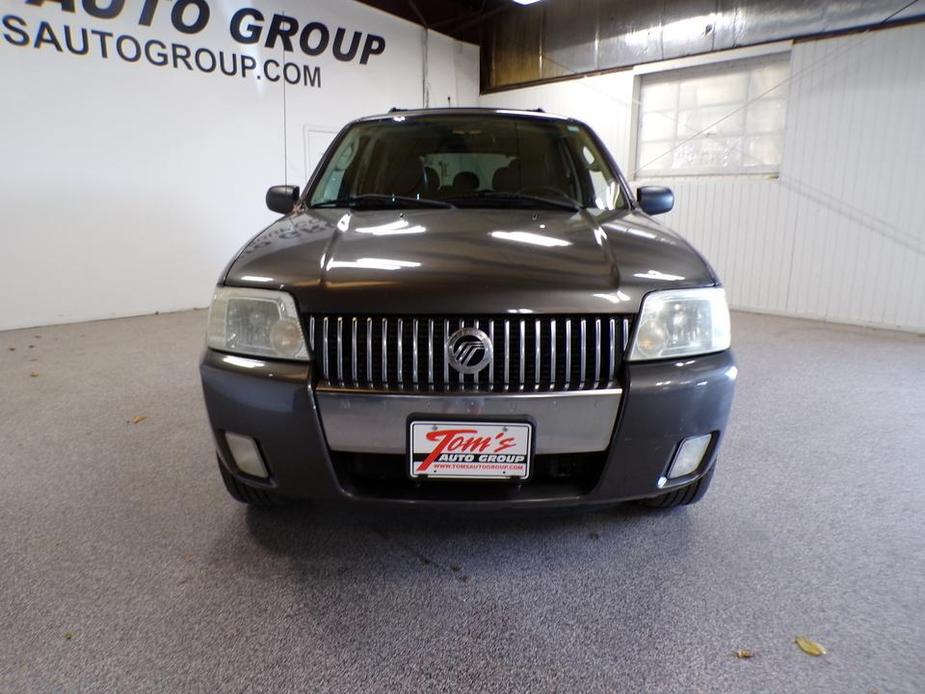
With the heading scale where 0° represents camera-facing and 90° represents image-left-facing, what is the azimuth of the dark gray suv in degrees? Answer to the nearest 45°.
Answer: approximately 0°

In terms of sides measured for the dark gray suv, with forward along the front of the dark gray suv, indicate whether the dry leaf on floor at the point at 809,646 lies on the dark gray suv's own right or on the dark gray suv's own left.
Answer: on the dark gray suv's own left
